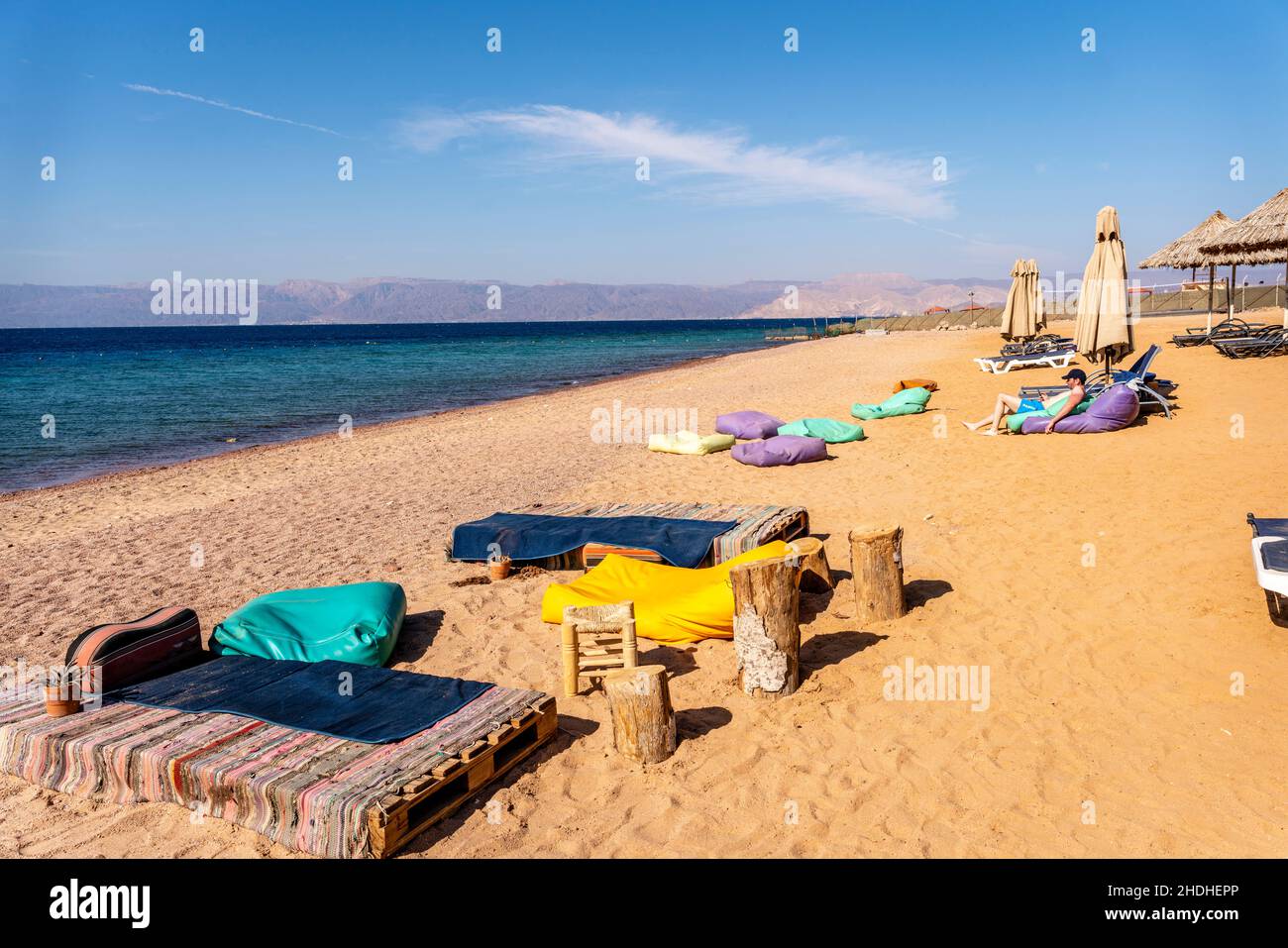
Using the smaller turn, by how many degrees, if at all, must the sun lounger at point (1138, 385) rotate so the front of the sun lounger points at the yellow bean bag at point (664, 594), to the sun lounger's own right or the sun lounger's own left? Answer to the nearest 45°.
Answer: approximately 90° to the sun lounger's own left

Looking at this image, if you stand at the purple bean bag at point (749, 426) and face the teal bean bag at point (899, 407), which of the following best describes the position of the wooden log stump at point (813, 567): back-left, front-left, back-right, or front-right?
back-right

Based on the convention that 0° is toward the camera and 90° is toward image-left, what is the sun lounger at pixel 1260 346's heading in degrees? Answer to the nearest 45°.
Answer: approximately 90°

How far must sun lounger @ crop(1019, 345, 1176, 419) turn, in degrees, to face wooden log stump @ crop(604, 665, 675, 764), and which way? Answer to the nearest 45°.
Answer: approximately 90° to its left

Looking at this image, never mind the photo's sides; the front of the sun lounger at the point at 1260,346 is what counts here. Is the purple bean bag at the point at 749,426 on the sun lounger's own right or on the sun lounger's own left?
on the sun lounger's own left

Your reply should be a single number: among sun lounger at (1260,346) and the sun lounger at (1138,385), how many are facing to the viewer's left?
2

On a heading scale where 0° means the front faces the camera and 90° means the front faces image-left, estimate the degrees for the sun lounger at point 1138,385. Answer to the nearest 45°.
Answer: approximately 90°

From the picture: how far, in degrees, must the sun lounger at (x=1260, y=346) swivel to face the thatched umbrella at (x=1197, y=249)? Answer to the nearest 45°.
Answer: approximately 90° to its right
